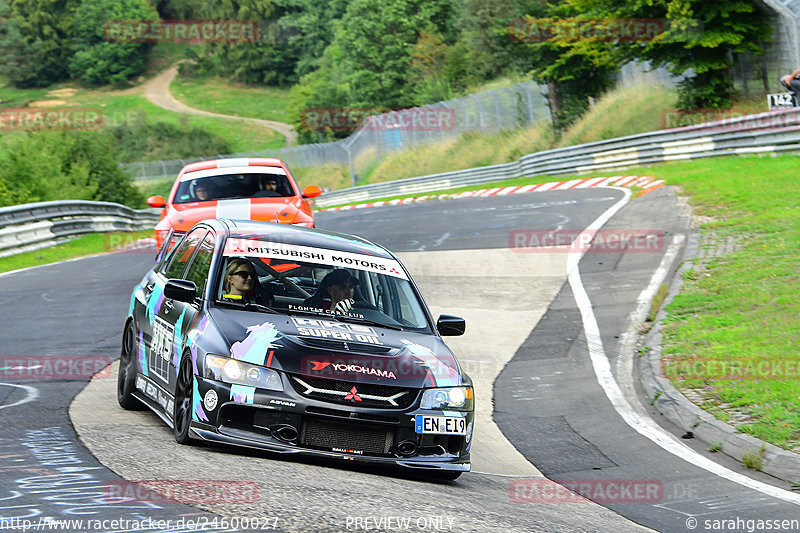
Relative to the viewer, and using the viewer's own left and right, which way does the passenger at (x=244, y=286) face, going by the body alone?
facing the viewer and to the right of the viewer

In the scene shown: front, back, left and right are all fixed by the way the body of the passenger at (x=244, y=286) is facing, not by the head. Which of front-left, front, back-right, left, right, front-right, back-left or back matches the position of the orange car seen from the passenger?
back-left

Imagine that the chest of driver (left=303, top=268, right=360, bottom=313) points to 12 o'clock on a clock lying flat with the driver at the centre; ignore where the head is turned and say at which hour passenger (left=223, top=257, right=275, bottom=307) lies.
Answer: The passenger is roughly at 4 o'clock from the driver.

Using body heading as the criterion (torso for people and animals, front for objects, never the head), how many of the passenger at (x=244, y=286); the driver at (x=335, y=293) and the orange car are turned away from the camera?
0

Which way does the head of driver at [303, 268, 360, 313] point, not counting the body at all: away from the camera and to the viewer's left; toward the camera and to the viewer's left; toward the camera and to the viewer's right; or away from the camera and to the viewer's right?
toward the camera and to the viewer's right

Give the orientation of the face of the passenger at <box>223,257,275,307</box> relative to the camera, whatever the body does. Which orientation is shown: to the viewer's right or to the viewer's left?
to the viewer's right

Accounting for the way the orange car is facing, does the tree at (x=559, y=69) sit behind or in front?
behind

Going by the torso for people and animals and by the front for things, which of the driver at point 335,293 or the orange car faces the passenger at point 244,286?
the orange car

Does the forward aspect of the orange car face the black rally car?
yes

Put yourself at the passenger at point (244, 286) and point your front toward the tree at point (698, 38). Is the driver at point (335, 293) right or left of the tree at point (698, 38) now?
right

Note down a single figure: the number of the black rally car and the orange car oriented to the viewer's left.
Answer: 0

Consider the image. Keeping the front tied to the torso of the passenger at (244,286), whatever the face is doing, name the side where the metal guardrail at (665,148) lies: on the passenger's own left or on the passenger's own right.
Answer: on the passenger's own left

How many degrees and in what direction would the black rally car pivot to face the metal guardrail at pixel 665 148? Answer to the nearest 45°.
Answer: approximately 90° to its left

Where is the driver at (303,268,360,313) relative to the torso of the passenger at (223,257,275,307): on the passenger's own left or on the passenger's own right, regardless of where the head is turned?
on the passenger's own left

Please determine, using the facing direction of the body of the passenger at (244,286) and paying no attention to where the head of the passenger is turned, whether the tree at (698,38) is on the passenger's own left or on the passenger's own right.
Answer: on the passenger's own left

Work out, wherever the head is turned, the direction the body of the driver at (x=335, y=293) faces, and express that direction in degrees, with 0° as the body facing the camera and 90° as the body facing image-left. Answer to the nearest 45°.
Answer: approximately 315°
